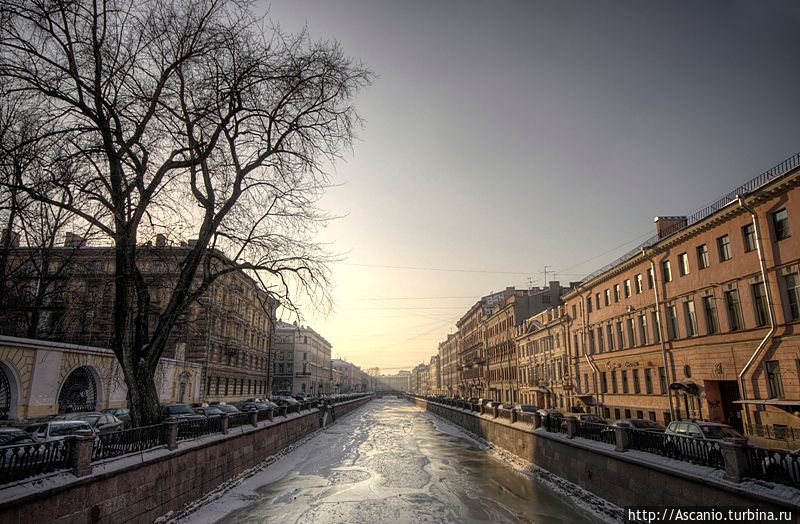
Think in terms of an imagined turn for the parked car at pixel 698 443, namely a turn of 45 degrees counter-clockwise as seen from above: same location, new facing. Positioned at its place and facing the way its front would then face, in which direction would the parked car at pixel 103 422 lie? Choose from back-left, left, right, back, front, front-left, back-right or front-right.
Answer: back

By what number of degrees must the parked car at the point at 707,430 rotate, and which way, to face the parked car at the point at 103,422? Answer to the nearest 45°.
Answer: approximately 135° to its right

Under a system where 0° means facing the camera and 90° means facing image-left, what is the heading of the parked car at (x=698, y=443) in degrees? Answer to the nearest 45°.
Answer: approximately 315°

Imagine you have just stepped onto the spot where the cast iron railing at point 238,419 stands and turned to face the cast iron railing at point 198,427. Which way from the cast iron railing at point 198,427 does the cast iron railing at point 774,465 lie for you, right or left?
left
